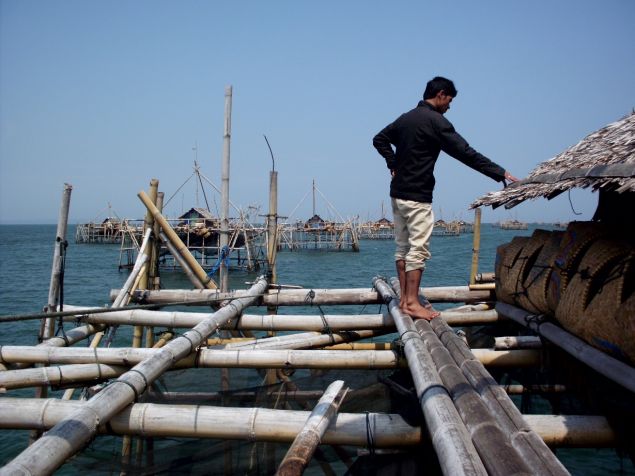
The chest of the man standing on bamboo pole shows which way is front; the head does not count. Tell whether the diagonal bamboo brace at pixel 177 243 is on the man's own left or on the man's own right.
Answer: on the man's own left

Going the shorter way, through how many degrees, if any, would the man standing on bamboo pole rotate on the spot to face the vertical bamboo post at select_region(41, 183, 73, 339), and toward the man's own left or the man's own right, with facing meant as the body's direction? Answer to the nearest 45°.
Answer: approximately 135° to the man's own left

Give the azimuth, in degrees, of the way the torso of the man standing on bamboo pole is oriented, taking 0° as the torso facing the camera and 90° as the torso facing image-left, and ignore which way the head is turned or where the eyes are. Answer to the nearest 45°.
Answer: approximately 225°

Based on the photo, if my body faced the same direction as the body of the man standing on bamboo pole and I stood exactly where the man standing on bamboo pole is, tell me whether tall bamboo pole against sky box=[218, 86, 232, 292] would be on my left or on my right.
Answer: on my left
